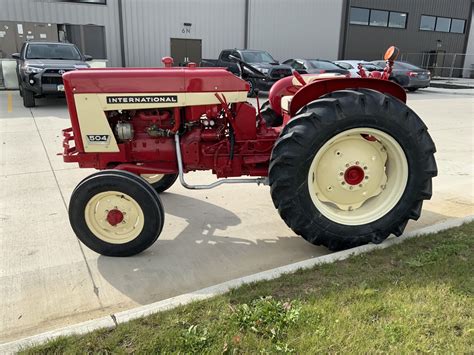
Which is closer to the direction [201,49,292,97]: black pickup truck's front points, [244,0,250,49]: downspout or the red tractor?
the red tractor

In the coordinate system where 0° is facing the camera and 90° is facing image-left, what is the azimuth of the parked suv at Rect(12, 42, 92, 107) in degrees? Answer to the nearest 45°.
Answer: approximately 0°

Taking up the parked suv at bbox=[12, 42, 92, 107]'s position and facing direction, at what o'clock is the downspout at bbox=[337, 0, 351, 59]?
The downspout is roughly at 8 o'clock from the parked suv.

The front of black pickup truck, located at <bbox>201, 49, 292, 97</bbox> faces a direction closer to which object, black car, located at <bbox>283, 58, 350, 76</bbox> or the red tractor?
the red tractor

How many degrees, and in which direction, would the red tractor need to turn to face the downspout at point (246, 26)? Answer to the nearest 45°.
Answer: approximately 90° to its right

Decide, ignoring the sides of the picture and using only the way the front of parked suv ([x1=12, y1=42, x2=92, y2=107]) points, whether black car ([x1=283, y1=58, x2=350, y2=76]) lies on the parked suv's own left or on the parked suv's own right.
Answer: on the parked suv's own left

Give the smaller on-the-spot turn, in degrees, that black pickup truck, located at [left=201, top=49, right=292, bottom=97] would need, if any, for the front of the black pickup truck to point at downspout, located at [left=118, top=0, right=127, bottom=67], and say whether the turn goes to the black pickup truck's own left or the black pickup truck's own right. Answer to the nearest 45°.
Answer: approximately 180°

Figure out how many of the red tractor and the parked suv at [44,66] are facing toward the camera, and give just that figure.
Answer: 1

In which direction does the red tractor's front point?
to the viewer's left

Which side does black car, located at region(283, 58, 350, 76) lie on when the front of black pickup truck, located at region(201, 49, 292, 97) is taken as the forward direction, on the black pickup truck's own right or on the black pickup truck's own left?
on the black pickup truck's own left

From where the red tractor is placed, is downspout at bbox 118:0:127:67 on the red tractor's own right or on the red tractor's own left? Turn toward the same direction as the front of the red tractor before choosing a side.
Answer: on the red tractor's own right

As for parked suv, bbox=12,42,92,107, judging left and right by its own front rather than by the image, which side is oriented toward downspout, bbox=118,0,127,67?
back
